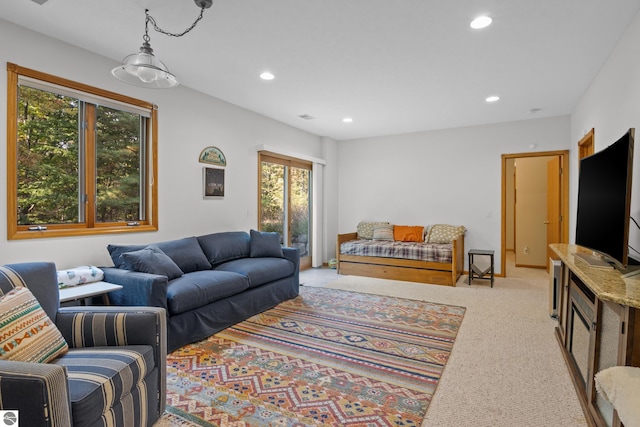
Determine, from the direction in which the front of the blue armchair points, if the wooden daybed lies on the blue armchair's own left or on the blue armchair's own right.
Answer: on the blue armchair's own left

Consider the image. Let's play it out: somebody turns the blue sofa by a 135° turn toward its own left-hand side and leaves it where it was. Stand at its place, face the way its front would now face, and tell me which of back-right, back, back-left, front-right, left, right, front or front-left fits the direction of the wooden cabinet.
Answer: back-right

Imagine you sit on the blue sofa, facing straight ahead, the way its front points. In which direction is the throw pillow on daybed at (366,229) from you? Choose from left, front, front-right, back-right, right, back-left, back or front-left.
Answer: left

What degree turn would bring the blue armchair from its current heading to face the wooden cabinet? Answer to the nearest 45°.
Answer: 0° — it already faces it

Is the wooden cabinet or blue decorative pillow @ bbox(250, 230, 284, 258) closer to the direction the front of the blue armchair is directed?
the wooden cabinet

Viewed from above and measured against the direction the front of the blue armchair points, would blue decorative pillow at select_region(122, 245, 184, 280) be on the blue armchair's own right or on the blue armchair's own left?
on the blue armchair's own left

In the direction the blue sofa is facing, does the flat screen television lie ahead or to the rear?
ahead

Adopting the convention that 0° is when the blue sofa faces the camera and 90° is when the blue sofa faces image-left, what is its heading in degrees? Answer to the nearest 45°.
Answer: approximately 315°

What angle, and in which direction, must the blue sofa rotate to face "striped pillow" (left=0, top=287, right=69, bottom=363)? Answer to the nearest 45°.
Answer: approximately 90° to its right

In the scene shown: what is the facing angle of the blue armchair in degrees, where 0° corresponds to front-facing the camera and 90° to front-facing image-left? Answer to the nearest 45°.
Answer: approximately 315°

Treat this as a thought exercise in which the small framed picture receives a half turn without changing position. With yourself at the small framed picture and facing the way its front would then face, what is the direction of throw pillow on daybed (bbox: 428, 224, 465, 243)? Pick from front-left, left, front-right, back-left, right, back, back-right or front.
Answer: back-right

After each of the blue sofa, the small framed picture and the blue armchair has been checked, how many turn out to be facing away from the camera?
0

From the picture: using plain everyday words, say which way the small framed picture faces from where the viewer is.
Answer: facing the viewer and to the right of the viewer
